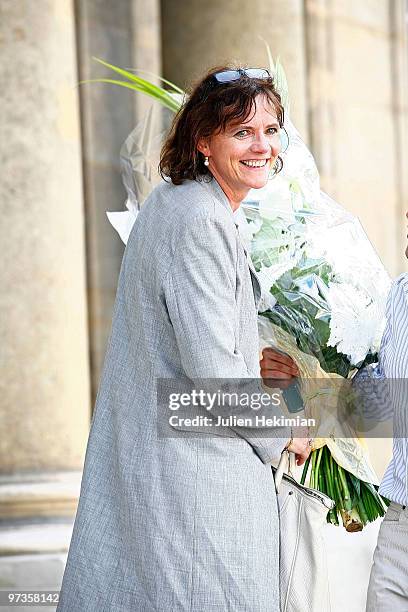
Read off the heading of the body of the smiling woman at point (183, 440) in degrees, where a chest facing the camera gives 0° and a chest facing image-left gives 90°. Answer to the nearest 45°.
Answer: approximately 270°

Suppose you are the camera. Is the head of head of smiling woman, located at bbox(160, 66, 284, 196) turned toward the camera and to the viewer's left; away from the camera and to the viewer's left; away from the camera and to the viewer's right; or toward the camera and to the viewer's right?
toward the camera and to the viewer's right

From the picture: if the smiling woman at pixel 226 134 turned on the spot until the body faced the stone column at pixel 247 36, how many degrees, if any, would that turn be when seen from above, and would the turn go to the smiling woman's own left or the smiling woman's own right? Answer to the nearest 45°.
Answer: approximately 135° to the smiling woman's own left

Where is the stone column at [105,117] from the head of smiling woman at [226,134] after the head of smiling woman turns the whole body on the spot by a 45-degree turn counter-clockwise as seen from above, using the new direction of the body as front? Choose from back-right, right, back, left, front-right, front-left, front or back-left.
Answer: left

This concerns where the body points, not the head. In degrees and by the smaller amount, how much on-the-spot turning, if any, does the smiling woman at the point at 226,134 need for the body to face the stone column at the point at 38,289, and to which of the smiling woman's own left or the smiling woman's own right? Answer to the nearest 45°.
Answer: approximately 135° to the smiling woman's own left

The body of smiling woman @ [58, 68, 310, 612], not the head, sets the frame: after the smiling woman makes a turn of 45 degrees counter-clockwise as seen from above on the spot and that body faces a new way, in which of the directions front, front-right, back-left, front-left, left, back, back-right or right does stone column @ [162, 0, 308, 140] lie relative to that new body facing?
front-left

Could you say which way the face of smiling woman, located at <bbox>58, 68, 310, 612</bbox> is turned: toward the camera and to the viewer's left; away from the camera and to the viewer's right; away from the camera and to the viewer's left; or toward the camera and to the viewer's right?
toward the camera and to the viewer's right
